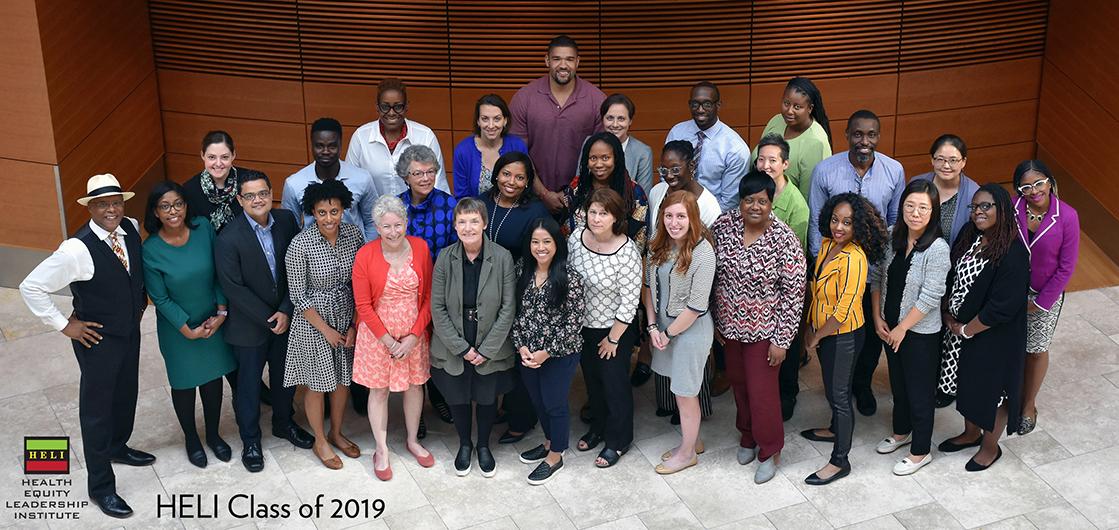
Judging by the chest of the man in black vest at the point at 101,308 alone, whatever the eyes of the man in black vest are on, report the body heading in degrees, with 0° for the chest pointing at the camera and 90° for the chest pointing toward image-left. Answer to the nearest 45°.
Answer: approximately 315°

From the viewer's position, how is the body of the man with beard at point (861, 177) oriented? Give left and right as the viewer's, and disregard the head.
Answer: facing the viewer

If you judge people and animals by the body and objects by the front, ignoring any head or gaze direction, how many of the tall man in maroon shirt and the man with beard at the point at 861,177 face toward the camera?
2

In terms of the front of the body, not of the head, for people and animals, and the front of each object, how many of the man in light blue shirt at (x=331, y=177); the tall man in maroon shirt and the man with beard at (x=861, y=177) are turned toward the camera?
3

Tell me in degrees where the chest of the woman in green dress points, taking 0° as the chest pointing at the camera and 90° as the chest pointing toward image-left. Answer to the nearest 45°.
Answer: approximately 315°

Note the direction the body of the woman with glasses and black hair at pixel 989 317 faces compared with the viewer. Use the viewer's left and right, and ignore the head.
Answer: facing the viewer and to the left of the viewer
